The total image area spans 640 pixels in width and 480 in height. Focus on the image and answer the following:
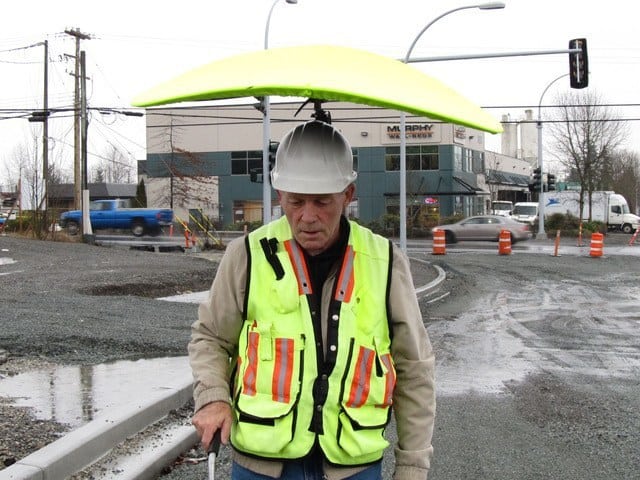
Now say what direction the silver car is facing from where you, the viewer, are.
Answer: facing to the left of the viewer

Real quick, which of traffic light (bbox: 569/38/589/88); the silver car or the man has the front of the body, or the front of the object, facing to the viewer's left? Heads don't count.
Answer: the silver car

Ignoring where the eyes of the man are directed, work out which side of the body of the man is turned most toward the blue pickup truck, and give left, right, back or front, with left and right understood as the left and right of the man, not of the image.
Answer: back

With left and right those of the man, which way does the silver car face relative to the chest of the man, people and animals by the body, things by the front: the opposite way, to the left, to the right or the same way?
to the right

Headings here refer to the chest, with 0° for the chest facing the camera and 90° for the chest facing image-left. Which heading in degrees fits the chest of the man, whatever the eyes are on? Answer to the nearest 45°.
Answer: approximately 0°

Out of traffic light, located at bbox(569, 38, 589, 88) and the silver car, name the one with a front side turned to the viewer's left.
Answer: the silver car

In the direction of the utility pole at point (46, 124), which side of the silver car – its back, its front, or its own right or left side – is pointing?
front
